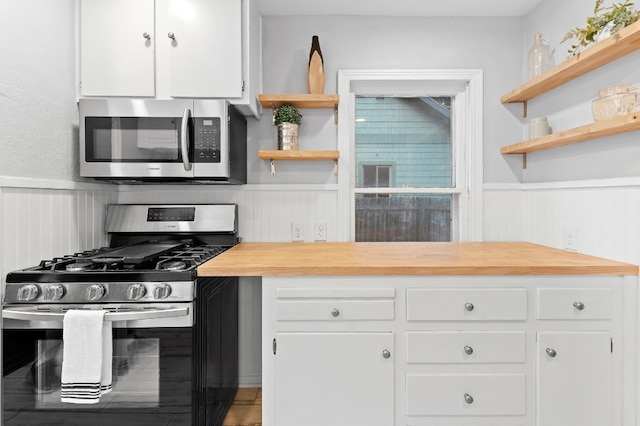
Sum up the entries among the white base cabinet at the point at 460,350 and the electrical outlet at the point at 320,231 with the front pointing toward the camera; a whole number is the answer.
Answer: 2

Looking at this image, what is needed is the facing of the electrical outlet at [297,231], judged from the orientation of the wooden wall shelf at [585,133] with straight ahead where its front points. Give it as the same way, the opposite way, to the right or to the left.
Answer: to the left

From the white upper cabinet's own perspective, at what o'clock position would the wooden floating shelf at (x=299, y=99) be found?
The wooden floating shelf is roughly at 9 o'clock from the white upper cabinet.

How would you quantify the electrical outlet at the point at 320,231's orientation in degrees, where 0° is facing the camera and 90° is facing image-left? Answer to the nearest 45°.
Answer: approximately 0°

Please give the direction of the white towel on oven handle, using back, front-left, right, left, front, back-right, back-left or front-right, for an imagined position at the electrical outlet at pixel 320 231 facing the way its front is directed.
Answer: front-right

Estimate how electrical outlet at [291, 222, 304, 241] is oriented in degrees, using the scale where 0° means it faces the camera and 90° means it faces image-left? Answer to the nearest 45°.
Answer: approximately 0°
